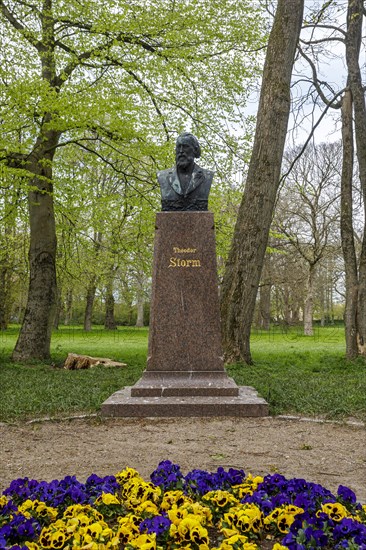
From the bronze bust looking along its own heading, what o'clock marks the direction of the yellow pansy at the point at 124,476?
The yellow pansy is roughly at 12 o'clock from the bronze bust.

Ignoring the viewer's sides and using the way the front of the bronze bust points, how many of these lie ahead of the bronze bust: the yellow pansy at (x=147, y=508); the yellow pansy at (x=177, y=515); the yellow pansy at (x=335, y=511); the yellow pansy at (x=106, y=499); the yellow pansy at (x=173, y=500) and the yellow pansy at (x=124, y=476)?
6

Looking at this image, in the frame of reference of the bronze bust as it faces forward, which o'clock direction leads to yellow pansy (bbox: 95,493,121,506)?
The yellow pansy is roughly at 12 o'clock from the bronze bust.

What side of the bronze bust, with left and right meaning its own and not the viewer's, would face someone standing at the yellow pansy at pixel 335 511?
front

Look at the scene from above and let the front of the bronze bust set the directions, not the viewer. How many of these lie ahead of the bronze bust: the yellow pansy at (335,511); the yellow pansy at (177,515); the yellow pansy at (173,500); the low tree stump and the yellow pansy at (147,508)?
4

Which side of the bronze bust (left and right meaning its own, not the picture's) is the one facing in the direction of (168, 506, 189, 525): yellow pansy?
front

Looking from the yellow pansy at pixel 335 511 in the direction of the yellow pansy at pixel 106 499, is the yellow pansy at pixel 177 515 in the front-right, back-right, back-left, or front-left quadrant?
front-left

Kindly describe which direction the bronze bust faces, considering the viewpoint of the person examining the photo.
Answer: facing the viewer

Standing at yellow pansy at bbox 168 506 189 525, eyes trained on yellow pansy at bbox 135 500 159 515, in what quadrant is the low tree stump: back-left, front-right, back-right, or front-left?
front-right

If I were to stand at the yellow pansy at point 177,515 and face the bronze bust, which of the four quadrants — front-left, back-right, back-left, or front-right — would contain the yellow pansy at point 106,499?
front-left

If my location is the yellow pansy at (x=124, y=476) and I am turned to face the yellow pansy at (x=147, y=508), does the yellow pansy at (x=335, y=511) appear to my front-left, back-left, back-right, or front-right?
front-left

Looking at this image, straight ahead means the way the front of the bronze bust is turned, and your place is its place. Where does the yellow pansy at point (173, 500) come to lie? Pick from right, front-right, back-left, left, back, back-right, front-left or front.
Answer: front
